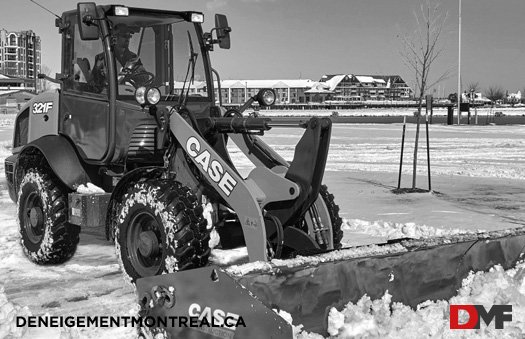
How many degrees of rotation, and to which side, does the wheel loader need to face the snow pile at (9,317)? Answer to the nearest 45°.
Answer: approximately 90° to its right

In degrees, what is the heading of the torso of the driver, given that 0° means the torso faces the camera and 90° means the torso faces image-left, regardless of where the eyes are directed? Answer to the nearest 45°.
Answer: approximately 315°

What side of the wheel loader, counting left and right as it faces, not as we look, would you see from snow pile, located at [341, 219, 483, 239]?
left

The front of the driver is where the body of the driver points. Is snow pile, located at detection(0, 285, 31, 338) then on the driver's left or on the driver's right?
on the driver's right

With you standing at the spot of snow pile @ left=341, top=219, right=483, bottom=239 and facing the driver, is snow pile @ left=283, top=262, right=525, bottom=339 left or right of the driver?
left

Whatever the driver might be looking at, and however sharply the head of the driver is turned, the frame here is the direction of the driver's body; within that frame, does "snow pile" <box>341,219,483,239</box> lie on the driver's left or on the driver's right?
on the driver's left

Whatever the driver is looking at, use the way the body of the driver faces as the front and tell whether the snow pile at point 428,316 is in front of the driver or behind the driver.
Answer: in front

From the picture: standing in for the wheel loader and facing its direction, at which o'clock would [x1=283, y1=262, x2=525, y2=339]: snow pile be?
The snow pile is roughly at 12 o'clock from the wheel loader.

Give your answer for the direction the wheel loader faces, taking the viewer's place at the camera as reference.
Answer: facing the viewer and to the right of the viewer
